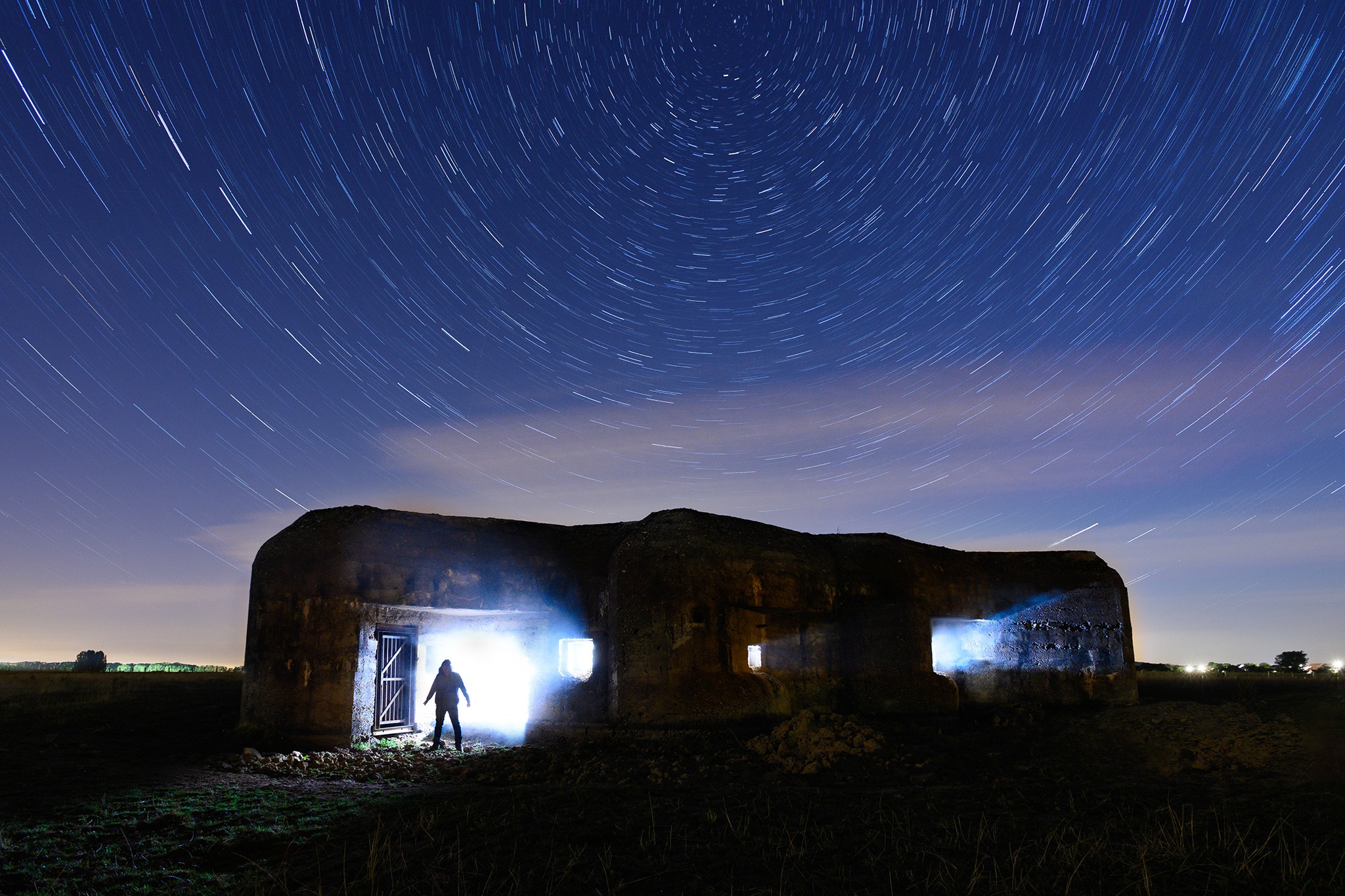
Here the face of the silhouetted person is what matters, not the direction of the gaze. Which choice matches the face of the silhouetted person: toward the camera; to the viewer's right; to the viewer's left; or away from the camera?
toward the camera

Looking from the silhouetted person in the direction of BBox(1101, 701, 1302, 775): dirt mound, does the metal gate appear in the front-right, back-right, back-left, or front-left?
back-left

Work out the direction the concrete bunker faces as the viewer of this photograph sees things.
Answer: facing the viewer

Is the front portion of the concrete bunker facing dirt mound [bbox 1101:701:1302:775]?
no

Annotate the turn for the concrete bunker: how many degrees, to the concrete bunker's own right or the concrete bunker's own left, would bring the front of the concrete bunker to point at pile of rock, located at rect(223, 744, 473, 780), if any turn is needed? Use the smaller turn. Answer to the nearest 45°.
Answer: approximately 45° to the concrete bunker's own right
